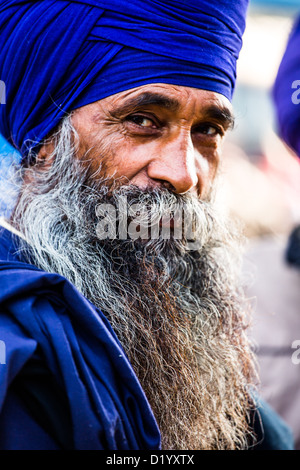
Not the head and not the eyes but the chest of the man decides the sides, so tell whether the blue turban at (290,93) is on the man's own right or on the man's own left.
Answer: on the man's own left

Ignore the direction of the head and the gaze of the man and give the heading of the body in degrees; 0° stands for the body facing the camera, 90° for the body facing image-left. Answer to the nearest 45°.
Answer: approximately 315°
